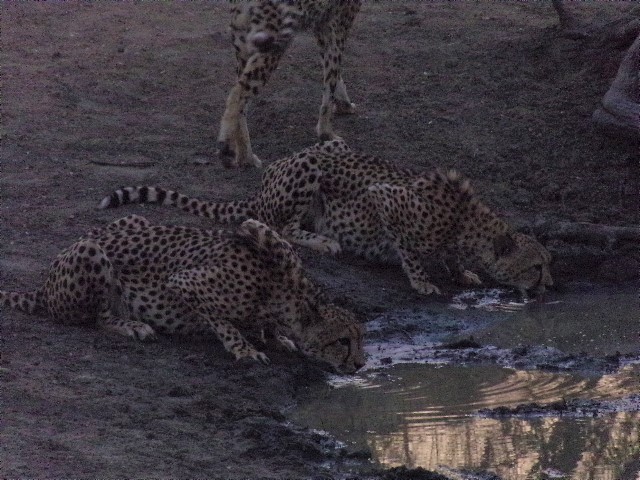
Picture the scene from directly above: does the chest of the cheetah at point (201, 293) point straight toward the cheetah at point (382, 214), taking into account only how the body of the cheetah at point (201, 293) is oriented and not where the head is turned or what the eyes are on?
no

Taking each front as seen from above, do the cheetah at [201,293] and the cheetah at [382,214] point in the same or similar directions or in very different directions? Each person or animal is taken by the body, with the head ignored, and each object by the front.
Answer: same or similar directions

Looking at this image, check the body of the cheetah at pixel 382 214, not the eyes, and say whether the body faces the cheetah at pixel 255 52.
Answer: no

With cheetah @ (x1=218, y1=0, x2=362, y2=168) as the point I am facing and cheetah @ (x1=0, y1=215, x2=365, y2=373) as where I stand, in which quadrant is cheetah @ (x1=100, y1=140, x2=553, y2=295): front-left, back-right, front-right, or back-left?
front-right

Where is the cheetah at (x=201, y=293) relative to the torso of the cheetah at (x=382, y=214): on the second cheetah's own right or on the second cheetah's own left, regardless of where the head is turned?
on the second cheetah's own right

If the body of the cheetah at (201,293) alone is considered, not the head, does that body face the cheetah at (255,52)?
no

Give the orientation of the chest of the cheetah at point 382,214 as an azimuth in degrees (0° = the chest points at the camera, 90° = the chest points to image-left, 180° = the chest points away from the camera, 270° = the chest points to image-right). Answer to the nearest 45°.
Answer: approximately 315°

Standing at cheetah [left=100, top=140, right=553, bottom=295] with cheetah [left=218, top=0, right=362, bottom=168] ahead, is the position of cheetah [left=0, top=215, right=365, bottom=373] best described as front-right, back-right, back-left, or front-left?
back-left

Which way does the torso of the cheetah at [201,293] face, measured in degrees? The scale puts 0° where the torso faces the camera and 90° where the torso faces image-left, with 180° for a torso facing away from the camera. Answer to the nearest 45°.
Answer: approximately 315°
